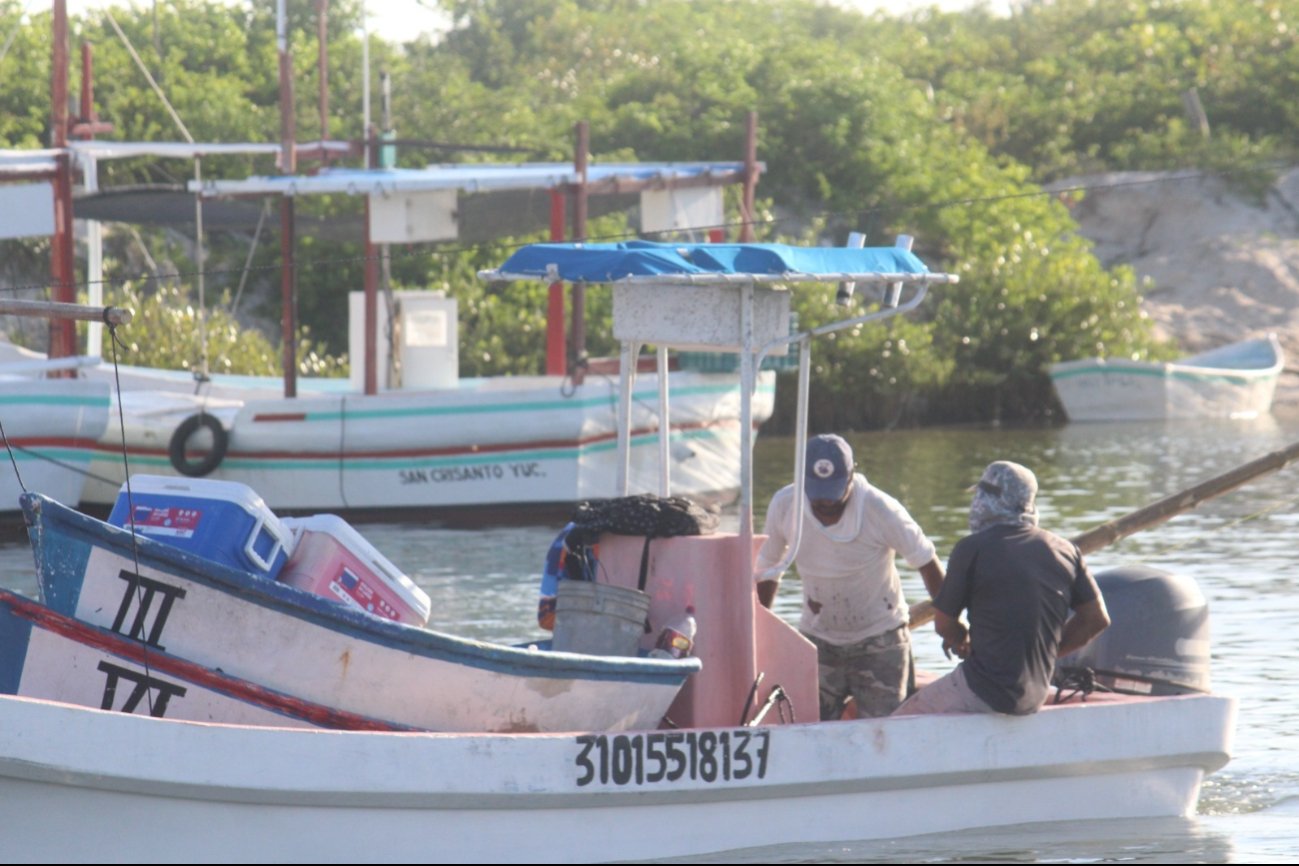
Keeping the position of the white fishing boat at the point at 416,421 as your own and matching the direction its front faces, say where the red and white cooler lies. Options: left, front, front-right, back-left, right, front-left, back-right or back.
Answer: right

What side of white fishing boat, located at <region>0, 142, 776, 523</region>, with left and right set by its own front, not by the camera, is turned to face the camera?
right

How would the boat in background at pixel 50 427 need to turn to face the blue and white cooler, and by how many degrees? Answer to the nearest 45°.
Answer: approximately 90° to its right

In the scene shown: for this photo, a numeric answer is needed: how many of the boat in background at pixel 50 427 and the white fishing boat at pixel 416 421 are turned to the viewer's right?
2

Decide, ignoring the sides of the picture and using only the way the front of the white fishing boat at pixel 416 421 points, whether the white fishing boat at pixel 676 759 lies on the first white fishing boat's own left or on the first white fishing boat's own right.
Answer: on the first white fishing boat's own right

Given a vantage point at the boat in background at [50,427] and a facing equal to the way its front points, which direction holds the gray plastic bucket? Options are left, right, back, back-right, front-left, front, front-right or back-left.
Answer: right

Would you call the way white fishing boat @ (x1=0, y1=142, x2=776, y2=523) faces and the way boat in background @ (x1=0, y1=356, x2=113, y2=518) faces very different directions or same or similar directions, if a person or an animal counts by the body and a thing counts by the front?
same or similar directions

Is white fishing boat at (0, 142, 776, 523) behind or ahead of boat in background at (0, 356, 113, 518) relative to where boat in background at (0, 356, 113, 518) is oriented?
ahead

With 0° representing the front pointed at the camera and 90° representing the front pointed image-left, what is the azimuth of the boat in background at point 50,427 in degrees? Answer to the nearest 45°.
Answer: approximately 270°

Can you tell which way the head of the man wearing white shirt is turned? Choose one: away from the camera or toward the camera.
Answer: toward the camera
